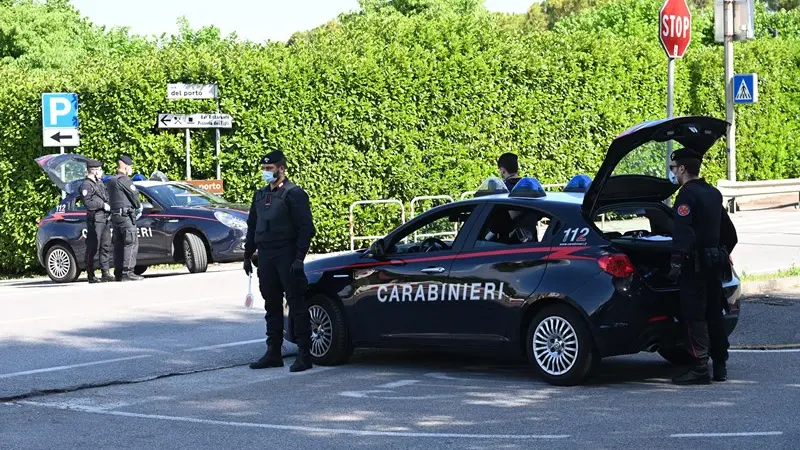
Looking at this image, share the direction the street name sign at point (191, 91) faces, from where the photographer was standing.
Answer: facing the viewer

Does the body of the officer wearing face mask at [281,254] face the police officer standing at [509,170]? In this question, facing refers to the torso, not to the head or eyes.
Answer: no

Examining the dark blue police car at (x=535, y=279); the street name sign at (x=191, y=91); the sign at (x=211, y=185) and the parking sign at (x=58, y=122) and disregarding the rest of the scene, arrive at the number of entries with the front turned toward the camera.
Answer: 3

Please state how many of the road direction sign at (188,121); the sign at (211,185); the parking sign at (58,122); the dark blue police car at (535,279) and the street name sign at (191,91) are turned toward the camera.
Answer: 4

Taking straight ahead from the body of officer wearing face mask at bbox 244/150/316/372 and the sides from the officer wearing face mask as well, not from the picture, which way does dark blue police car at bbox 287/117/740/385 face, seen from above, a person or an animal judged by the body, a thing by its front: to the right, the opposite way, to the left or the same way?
to the right

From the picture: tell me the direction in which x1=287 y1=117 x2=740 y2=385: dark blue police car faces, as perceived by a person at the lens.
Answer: facing away from the viewer and to the left of the viewer

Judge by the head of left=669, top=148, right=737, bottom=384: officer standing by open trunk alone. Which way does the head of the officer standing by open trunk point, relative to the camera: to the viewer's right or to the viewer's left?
to the viewer's left

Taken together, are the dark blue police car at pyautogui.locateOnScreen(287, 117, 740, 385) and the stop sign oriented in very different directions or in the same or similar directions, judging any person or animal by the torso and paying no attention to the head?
very different directions

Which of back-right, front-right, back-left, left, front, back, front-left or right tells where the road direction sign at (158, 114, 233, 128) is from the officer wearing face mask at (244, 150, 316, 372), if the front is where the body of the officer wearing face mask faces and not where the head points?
back-right

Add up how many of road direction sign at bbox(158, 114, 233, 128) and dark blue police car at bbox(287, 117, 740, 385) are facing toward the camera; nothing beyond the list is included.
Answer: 1

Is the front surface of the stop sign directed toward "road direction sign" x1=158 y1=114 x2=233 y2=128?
no

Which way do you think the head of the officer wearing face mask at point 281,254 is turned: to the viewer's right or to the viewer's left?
to the viewer's left

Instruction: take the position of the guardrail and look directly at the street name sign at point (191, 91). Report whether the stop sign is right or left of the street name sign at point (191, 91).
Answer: left

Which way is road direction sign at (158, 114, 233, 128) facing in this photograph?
toward the camera

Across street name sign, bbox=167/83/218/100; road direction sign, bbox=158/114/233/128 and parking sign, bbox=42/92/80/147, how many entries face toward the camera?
3

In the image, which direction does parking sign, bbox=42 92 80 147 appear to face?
toward the camera

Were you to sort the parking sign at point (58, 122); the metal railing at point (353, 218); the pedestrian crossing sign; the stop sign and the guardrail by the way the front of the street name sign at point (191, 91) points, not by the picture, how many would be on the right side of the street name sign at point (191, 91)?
1

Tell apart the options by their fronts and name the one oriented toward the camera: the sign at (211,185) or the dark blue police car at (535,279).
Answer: the sign

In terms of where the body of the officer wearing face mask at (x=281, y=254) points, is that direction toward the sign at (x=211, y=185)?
no

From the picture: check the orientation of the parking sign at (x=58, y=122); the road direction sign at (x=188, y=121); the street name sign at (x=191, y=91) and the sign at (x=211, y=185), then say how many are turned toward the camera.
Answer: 4
